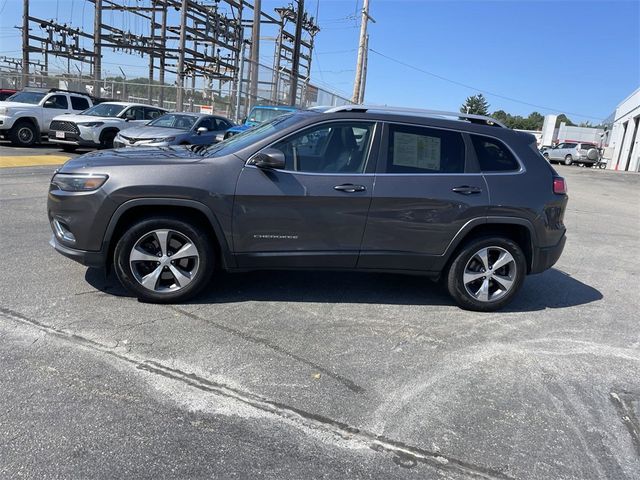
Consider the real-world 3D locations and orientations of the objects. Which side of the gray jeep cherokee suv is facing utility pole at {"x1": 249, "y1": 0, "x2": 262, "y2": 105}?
right

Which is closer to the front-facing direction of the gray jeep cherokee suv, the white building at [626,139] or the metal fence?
the metal fence

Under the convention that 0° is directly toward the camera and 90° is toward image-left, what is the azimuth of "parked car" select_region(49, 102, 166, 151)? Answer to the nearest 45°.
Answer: approximately 45°

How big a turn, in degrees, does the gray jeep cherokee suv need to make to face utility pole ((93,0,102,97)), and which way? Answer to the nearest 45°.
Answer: approximately 45° to its right

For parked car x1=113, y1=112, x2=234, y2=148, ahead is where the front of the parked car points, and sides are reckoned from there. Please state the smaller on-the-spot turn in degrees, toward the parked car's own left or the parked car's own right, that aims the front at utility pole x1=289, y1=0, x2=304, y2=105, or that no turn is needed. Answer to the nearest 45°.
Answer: approximately 180°

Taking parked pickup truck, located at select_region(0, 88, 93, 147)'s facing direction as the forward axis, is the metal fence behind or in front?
behind

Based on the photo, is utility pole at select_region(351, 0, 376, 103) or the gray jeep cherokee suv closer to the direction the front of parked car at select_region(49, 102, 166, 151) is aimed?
the gray jeep cherokee suv

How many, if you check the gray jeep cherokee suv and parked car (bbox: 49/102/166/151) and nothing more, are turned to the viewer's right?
0

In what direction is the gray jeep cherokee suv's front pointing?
to the viewer's left

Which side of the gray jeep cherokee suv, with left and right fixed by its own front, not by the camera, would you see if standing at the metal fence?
right

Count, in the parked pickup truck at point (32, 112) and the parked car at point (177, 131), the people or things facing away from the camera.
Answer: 0

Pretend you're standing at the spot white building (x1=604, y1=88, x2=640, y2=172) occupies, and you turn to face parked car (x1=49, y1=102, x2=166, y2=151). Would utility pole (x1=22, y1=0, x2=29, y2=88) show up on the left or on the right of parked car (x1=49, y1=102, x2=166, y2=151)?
right

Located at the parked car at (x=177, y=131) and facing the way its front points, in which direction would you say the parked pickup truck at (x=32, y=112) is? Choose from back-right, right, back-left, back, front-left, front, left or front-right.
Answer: right
